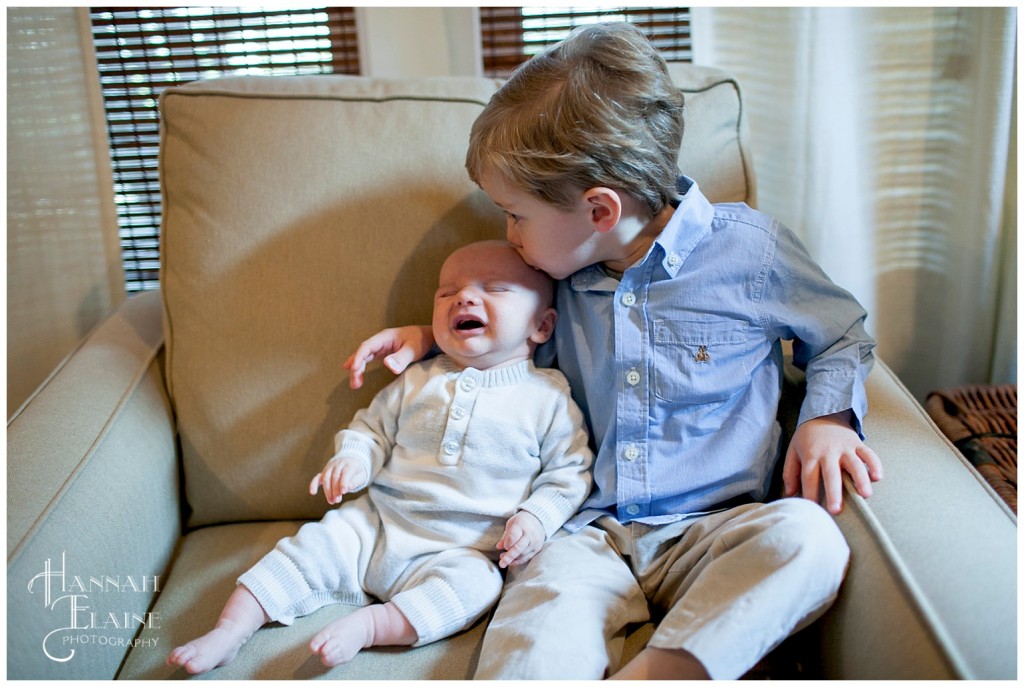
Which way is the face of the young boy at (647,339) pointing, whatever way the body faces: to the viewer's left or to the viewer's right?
to the viewer's left

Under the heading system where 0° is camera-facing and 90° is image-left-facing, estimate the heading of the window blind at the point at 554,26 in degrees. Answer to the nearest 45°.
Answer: approximately 0°

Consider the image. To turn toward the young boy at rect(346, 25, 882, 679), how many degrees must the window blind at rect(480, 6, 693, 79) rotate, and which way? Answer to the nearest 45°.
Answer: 0° — it already faces them

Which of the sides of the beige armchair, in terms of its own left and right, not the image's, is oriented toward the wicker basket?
left

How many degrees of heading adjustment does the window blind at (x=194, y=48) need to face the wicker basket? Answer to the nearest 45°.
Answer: approximately 45° to its left

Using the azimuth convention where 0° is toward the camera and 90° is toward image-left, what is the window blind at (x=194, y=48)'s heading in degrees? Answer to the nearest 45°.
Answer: approximately 0°

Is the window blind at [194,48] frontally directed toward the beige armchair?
yes
